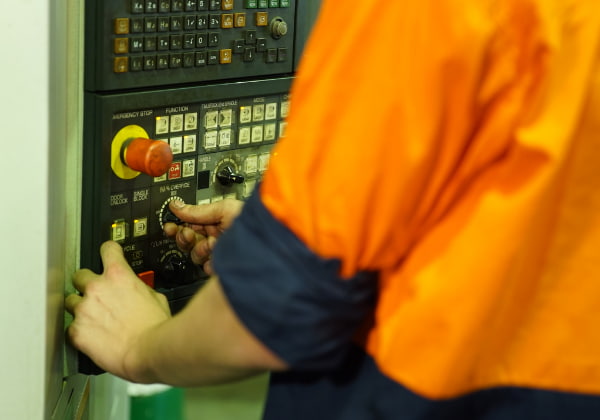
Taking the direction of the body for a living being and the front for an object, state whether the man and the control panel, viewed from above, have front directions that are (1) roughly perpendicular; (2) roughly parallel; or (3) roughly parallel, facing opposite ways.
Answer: roughly parallel, facing opposite ways

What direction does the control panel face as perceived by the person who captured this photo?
facing the viewer and to the right of the viewer

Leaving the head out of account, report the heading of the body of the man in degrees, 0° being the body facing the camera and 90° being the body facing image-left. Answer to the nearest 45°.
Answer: approximately 135°
